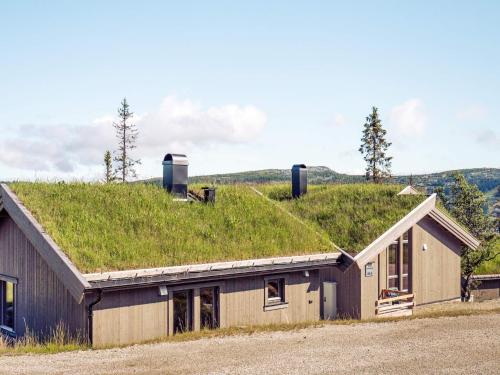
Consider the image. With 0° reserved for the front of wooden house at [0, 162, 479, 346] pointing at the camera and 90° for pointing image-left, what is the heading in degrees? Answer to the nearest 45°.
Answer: approximately 315°

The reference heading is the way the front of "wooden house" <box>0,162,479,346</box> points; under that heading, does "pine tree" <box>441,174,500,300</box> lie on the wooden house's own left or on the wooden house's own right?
on the wooden house's own left
